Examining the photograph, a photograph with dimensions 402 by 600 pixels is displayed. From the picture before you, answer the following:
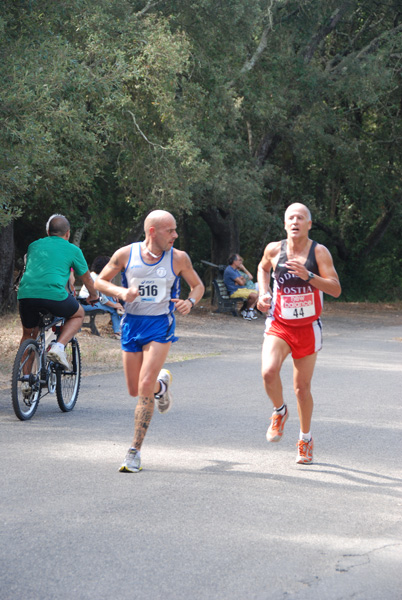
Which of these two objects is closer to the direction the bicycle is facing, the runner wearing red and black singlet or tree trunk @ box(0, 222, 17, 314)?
the tree trunk

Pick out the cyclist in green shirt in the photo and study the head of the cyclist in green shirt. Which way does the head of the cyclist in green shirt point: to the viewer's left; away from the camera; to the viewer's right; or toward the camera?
away from the camera

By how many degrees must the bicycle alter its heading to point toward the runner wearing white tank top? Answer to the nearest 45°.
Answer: approximately 135° to its right

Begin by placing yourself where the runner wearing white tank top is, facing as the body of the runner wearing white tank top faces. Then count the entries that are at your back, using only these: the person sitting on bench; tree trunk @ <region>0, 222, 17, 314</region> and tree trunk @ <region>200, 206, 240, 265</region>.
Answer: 3

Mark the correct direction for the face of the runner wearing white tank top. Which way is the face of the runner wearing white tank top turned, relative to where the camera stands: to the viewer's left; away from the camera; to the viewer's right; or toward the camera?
to the viewer's right

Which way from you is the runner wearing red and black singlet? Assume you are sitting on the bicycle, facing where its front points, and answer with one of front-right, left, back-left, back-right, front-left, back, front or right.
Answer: right

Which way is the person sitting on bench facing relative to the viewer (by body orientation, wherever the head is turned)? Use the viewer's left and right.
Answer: facing to the right of the viewer

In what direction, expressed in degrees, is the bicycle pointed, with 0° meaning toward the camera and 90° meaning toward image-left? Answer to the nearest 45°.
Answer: approximately 225°

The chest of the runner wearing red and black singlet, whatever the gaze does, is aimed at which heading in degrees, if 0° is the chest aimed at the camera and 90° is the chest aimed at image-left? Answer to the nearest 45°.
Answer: approximately 0°

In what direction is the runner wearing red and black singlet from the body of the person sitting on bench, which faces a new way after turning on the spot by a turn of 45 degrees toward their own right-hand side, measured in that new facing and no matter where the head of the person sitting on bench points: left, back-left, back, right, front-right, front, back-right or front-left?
front-right

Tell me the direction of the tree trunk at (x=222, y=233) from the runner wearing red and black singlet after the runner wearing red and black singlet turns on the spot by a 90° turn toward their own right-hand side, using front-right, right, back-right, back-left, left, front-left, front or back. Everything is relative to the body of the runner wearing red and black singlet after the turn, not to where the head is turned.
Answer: right
